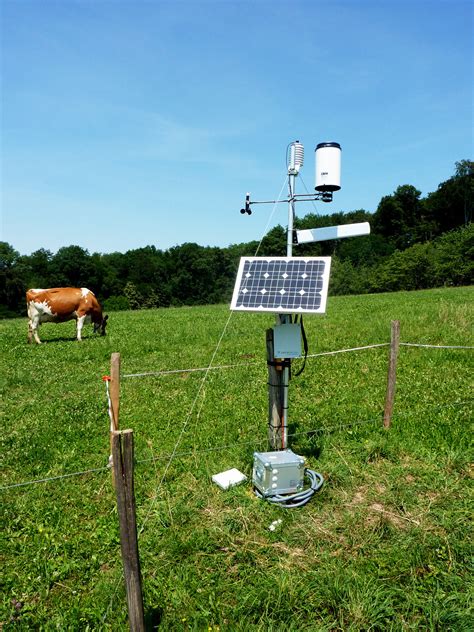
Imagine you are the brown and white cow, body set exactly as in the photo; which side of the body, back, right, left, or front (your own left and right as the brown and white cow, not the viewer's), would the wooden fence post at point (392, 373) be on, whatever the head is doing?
right

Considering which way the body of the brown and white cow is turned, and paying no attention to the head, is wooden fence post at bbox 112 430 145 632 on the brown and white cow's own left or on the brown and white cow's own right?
on the brown and white cow's own right

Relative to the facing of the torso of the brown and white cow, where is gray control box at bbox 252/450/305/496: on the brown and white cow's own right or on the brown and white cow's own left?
on the brown and white cow's own right

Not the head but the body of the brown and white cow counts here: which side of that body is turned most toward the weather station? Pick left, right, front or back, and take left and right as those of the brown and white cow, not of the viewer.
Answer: right

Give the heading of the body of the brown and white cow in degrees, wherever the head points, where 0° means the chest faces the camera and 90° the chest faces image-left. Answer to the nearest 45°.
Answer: approximately 270°
